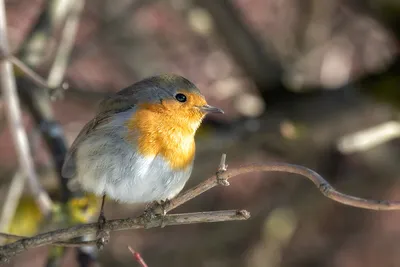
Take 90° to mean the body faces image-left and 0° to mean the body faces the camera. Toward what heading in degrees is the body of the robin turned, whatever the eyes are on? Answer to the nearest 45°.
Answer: approximately 315°

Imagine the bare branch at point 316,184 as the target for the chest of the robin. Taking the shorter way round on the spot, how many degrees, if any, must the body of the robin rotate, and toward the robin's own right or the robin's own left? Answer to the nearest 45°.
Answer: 0° — it already faces it

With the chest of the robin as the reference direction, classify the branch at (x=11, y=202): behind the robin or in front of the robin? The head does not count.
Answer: behind

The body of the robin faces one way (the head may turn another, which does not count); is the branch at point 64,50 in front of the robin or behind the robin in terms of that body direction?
behind
